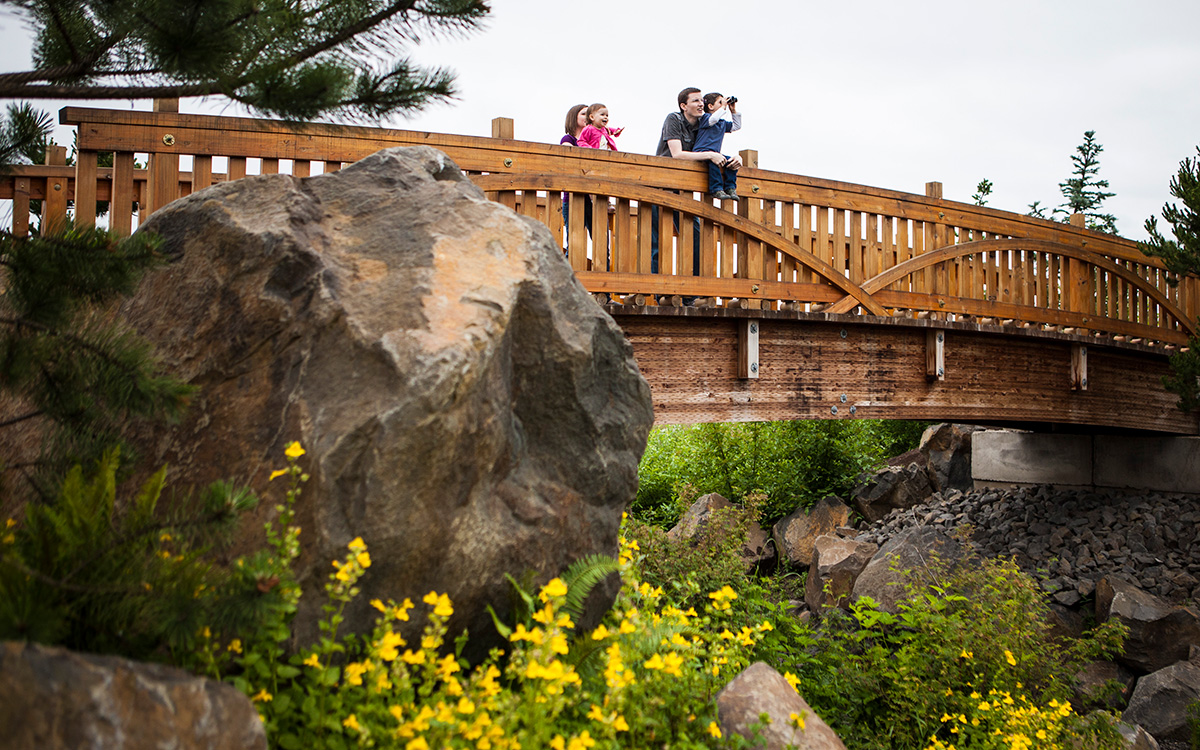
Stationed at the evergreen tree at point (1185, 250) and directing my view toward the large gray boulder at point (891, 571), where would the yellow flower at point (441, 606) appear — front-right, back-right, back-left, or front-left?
front-left

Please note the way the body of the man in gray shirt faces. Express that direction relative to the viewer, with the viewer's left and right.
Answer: facing the viewer and to the right of the viewer

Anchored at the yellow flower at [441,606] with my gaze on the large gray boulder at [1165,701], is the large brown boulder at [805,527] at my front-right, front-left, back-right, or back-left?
front-left

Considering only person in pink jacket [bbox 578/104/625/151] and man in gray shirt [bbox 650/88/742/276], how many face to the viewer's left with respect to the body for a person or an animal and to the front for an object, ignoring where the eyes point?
0

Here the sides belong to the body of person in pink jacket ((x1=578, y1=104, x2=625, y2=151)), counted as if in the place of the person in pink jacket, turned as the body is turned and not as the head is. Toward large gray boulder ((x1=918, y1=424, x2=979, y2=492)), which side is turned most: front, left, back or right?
left

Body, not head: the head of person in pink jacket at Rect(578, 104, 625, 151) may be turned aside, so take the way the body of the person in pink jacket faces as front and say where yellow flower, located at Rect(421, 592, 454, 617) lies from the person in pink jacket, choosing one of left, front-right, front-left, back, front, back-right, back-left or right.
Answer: front-right

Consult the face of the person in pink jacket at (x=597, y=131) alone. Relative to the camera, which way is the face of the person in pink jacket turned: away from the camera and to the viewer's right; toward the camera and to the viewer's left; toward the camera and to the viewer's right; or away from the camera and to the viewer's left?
toward the camera and to the viewer's right

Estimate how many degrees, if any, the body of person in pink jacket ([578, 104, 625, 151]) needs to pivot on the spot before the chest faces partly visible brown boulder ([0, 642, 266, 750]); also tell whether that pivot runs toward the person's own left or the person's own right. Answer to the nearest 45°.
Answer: approximately 45° to the person's own right

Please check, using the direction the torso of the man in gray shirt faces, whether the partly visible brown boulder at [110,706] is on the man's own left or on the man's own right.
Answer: on the man's own right

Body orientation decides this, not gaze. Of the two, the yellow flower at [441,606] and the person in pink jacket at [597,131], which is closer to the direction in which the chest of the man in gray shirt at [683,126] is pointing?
the yellow flower

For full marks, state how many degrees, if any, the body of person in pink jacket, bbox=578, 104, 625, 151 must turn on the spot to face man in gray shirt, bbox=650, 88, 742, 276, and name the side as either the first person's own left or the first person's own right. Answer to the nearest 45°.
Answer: approximately 45° to the first person's own left
